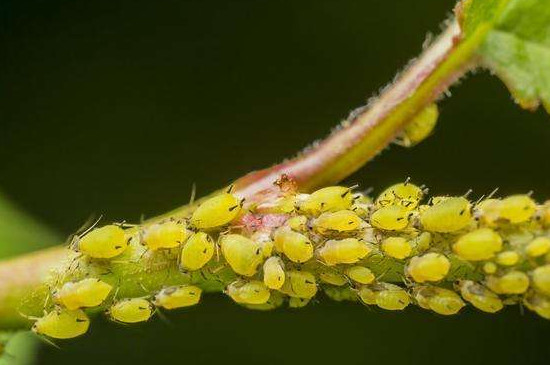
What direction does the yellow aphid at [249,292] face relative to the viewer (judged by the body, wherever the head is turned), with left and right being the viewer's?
facing to the left of the viewer

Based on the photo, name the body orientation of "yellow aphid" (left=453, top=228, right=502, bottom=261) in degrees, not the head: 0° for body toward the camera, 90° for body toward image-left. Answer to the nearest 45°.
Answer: approximately 90°

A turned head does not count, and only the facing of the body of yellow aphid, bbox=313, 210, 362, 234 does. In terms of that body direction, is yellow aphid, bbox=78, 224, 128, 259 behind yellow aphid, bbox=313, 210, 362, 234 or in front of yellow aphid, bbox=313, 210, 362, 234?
in front

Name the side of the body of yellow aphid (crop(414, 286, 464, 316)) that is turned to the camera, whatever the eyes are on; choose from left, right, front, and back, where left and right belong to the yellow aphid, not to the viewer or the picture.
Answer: left

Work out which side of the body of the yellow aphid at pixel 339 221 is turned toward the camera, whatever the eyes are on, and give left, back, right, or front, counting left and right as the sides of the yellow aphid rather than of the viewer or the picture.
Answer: left

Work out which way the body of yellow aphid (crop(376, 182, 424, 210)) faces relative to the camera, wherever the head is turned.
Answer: to the viewer's left

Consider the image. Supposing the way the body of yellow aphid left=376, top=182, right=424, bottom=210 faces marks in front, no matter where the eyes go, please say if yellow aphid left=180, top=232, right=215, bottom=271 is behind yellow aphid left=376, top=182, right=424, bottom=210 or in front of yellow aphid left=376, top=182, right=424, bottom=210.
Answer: in front

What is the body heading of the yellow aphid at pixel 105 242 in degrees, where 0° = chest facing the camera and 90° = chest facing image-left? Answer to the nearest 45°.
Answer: approximately 90°

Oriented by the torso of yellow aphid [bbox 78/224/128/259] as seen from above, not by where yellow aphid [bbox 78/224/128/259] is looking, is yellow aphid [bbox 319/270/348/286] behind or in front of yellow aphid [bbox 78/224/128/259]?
behind
